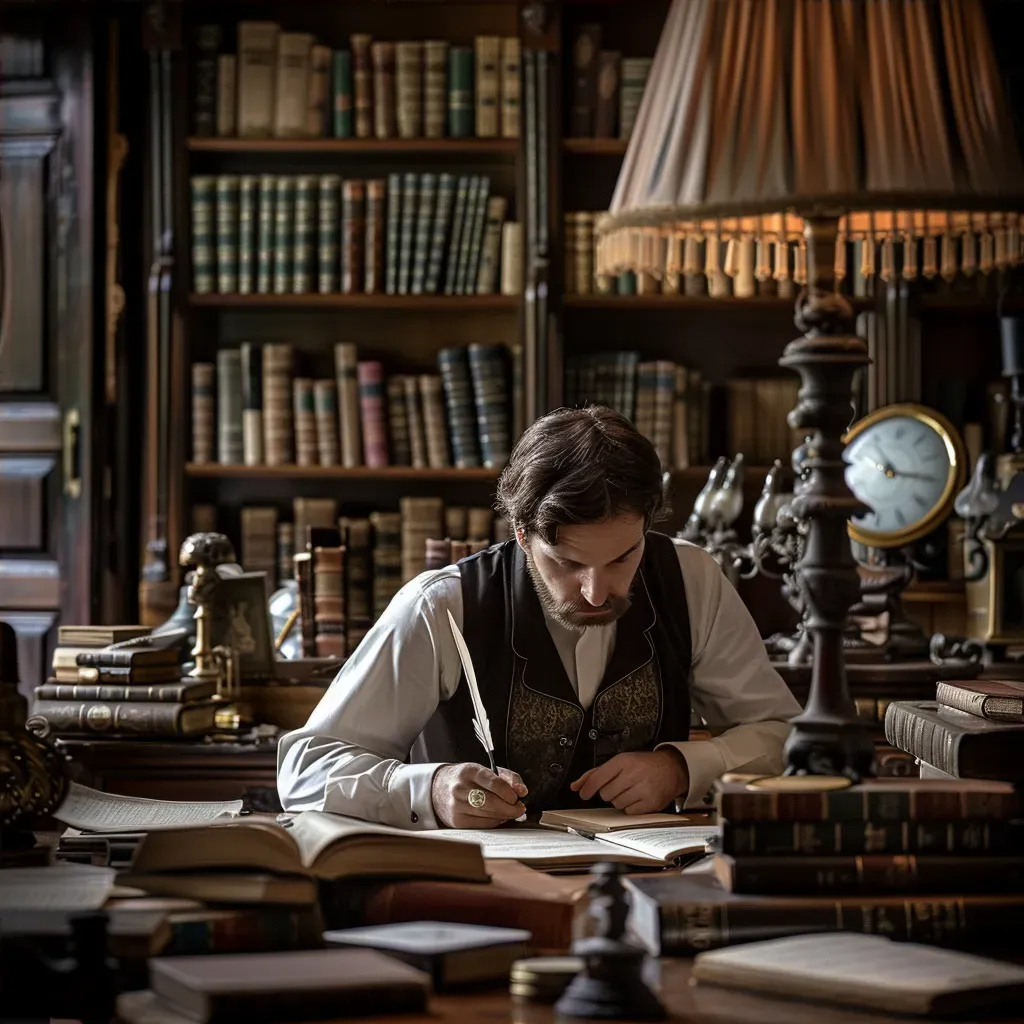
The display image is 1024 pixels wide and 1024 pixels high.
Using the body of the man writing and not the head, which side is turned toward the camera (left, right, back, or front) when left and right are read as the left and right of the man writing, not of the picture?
front

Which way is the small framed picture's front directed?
toward the camera

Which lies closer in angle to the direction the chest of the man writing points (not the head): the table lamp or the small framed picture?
the table lamp

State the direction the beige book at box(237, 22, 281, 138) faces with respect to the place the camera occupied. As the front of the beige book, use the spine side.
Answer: facing the viewer

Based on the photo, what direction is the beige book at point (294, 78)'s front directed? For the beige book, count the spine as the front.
toward the camera

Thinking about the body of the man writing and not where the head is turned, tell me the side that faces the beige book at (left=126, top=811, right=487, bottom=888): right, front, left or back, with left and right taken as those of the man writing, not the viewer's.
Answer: front

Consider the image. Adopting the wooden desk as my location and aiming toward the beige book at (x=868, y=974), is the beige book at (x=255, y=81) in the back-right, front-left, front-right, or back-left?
back-left
